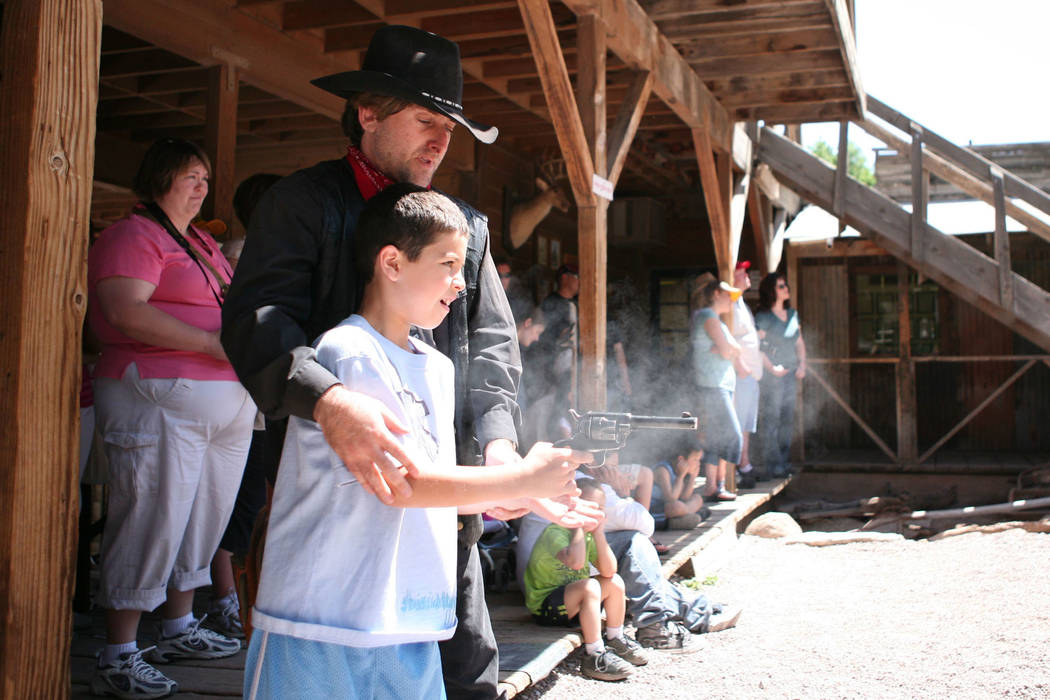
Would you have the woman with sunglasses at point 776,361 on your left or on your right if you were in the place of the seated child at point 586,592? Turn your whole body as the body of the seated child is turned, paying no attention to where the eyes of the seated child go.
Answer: on your left

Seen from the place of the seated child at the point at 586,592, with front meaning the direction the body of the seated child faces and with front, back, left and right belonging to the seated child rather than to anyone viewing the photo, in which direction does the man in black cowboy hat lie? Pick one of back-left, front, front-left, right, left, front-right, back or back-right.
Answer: front-right

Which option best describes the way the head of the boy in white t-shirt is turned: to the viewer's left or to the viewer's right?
to the viewer's right
